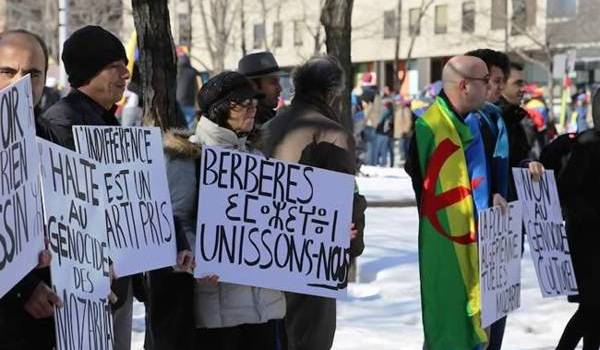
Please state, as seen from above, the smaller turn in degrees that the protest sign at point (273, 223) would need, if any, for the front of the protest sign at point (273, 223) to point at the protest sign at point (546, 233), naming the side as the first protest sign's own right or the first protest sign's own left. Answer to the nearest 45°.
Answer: approximately 135° to the first protest sign's own left

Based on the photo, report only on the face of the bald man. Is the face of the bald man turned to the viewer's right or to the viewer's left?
to the viewer's right

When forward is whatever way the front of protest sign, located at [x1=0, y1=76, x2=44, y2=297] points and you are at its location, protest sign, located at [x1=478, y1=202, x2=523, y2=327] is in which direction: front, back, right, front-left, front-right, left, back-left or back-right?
left

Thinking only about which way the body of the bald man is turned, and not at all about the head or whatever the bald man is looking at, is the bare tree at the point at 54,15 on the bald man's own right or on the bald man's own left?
on the bald man's own left

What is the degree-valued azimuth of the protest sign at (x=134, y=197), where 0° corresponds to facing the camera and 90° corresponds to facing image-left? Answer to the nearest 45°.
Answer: approximately 0°

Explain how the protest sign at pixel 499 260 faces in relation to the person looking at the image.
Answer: facing the viewer and to the right of the viewer

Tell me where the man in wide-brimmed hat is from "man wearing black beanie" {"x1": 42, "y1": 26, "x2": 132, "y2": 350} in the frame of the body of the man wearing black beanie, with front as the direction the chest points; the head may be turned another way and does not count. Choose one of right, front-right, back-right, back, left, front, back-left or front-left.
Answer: front-left

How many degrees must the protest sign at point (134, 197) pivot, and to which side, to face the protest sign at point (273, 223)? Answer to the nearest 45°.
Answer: approximately 135° to its left

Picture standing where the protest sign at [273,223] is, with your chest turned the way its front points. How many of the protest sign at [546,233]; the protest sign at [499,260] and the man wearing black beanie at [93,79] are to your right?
1
